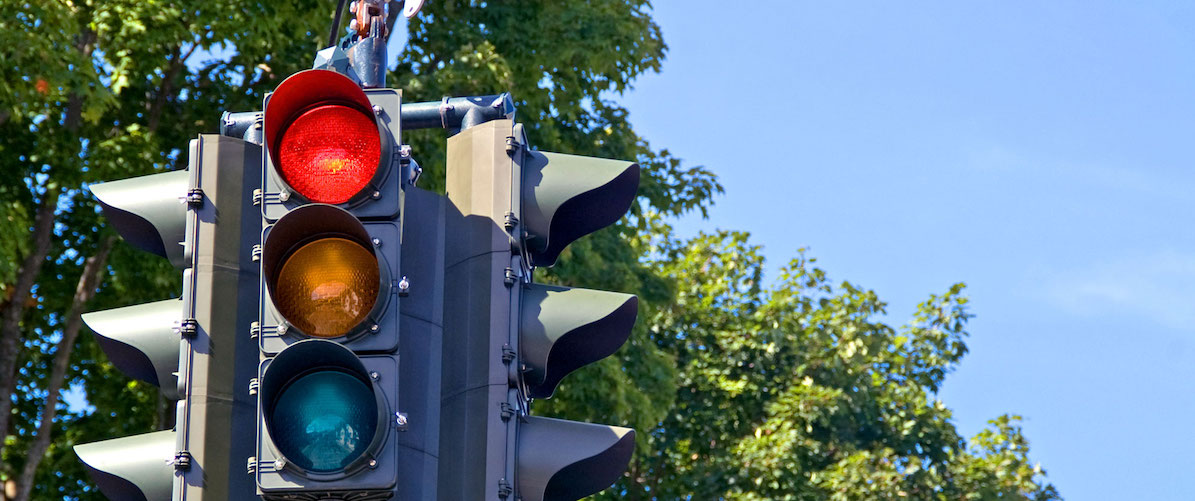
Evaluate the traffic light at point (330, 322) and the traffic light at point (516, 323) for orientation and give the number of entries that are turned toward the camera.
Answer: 1

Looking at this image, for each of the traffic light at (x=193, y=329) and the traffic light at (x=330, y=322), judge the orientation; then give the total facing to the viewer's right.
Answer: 0

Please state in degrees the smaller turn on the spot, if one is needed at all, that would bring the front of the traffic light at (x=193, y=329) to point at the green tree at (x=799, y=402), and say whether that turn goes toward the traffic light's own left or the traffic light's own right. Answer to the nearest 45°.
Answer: approximately 135° to the traffic light's own right

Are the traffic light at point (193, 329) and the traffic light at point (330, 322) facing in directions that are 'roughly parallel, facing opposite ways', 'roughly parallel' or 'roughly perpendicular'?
roughly perpendicular

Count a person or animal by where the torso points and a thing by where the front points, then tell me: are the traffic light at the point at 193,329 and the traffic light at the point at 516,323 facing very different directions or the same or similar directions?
very different directions

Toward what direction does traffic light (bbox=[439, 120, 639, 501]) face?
to the viewer's right

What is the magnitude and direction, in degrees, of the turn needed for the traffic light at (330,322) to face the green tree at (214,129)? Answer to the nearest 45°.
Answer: approximately 180°

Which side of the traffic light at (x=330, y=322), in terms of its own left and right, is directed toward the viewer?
front

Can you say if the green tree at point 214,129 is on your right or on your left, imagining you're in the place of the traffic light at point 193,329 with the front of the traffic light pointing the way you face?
on your right

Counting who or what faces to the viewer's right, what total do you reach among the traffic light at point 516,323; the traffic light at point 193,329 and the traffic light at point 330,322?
1

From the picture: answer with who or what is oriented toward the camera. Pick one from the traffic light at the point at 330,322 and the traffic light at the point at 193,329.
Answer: the traffic light at the point at 330,322

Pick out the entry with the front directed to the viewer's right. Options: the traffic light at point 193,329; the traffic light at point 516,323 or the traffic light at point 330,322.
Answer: the traffic light at point 516,323

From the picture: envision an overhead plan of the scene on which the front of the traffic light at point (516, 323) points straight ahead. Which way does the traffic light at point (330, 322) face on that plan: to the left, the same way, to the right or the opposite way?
to the right

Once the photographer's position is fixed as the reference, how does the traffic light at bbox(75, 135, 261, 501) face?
facing to the left of the viewer
